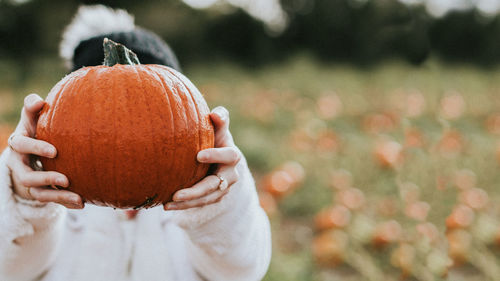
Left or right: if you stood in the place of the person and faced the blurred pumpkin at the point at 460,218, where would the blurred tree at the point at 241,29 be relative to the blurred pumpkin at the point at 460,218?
left

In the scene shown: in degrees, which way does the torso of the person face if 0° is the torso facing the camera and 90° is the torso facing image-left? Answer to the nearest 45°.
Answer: approximately 0°

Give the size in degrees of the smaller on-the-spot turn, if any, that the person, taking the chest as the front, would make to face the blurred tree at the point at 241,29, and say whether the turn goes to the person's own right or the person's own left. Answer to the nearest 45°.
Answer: approximately 180°

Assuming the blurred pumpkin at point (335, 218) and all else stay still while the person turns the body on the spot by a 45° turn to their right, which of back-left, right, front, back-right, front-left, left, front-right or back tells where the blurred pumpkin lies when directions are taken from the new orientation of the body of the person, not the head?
back

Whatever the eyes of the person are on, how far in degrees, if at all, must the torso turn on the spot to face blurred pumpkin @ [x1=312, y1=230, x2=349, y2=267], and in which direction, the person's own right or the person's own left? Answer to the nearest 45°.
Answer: approximately 135° to the person's own left
